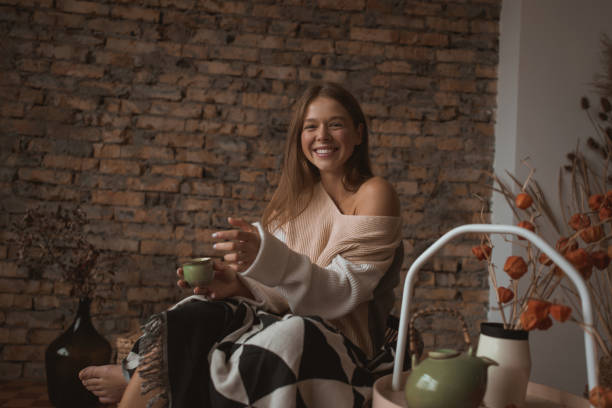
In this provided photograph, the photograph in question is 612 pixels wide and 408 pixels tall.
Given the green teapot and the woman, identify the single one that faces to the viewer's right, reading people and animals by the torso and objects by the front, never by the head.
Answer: the green teapot

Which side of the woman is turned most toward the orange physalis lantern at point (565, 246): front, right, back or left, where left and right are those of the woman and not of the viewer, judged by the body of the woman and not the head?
left

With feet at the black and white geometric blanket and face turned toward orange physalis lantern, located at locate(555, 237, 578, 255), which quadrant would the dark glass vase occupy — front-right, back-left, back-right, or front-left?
back-left

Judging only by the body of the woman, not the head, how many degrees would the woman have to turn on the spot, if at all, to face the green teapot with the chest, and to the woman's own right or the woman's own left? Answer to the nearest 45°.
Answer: approximately 45° to the woman's own left

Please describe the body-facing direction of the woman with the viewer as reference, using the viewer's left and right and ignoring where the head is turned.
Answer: facing the viewer and to the left of the viewer

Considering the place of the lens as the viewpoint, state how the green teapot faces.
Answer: facing to the right of the viewer

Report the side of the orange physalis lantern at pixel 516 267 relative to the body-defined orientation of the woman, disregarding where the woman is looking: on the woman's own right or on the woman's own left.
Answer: on the woman's own left

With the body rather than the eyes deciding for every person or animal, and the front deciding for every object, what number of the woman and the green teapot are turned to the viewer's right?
1

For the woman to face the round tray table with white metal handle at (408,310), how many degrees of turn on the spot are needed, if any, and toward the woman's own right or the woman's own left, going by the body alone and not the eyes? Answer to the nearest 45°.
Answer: approximately 45° to the woman's own left
